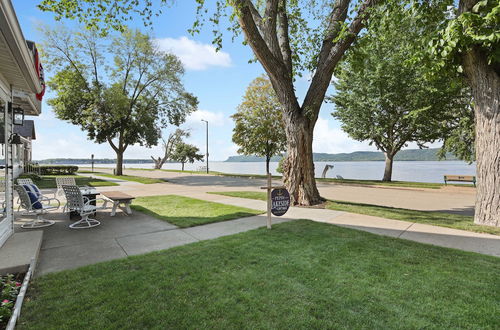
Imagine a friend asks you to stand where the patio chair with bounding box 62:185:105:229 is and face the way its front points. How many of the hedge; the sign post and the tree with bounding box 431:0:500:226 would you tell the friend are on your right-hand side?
2

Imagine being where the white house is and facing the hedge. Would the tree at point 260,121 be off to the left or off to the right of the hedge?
right

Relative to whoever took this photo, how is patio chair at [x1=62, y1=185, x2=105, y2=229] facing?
facing away from the viewer and to the right of the viewer

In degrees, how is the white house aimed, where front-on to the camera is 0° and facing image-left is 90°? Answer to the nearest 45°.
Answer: approximately 270°

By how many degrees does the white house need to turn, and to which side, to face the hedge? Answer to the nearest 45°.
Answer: approximately 90° to its left

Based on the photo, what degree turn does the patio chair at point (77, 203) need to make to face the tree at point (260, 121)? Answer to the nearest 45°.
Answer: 0° — it already faces it

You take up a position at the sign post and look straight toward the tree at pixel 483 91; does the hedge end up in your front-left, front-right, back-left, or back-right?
back-left
